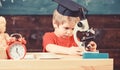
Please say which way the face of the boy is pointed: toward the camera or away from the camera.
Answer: toward the camera

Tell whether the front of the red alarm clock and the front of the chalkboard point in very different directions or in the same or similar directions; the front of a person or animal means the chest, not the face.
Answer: same or similar directions

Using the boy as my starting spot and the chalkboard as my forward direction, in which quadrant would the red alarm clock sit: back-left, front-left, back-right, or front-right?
back-left

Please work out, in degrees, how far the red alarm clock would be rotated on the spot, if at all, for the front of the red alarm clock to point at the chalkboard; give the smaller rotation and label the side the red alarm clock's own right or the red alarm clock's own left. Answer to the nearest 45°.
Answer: approximately 180°

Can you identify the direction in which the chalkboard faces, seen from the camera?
facing the viewer

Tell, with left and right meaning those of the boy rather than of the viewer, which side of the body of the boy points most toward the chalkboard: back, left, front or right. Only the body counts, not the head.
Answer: back

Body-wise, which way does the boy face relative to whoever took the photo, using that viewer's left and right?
facing the viewer and to the right of the viewer

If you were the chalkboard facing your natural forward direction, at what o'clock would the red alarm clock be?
The red alarm clock is roughly at 12 o'clock from the chalkboard.

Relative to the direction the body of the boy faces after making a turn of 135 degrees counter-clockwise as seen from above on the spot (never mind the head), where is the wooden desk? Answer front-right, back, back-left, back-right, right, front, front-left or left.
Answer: back

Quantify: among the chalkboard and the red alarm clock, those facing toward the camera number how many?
2

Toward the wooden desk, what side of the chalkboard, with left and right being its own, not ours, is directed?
front

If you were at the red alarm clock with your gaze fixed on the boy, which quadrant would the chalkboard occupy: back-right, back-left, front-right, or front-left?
front-left
